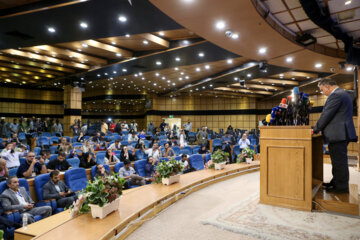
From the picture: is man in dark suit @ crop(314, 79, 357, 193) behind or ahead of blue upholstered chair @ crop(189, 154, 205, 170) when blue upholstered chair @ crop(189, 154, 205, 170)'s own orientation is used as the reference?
ahead

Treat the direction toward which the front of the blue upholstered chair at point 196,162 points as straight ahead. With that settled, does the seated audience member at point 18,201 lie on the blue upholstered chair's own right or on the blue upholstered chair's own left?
on the blue upholstered chair's own right

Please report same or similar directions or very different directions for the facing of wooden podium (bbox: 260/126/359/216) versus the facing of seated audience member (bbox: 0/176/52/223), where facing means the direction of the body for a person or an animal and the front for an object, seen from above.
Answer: very different directions

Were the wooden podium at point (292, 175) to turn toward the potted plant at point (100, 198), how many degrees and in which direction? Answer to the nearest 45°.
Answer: approximately 45° to its left

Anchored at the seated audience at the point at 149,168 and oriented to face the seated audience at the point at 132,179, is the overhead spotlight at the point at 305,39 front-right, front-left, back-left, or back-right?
back-left

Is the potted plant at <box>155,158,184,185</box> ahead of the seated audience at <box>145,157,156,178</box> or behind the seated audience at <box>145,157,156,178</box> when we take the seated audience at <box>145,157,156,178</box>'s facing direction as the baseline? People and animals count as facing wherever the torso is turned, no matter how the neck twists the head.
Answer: ahead

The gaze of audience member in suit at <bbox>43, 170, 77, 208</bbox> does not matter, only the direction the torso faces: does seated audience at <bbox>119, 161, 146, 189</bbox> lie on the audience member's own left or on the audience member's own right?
on the audience member's own left

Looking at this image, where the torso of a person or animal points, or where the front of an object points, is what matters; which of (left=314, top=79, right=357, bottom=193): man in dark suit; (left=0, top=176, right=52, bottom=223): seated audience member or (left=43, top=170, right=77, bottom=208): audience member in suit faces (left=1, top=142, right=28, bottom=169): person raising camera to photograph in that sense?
the man in dark suit

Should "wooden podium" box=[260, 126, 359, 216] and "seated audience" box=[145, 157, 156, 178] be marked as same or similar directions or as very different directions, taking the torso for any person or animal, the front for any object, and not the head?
very different directions

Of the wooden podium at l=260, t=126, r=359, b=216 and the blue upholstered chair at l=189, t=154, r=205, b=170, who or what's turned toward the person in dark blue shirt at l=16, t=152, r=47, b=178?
the wooden podium
